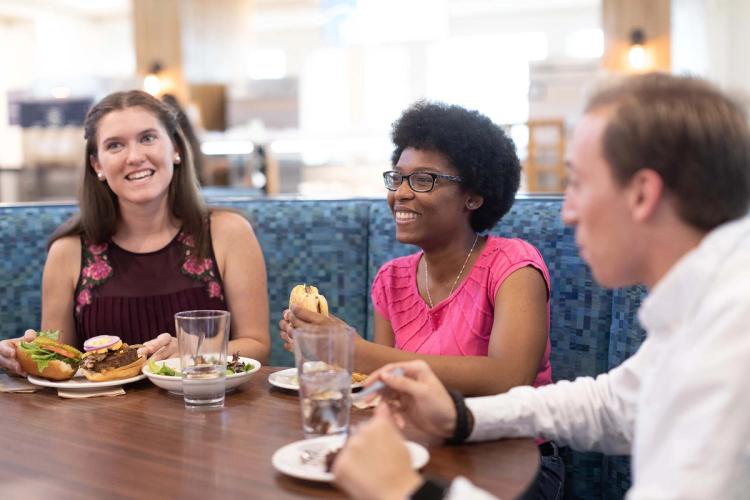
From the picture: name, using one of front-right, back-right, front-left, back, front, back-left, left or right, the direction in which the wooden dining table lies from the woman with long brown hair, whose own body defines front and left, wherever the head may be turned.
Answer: front

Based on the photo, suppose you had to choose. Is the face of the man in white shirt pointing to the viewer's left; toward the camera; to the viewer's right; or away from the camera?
to the viewer's left

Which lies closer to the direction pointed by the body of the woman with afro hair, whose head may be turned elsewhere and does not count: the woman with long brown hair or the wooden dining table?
the wooden dining table

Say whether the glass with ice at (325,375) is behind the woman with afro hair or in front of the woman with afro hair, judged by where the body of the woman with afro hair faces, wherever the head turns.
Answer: in front

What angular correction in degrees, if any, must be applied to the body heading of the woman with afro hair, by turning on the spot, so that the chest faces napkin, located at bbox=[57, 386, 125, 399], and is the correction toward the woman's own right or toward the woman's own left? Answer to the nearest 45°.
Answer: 0° — they already face it

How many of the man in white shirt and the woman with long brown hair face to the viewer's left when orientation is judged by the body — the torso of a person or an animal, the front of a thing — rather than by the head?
1

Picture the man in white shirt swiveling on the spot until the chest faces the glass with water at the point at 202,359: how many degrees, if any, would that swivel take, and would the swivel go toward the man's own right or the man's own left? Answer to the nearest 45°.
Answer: approximately 45° to the man's own right

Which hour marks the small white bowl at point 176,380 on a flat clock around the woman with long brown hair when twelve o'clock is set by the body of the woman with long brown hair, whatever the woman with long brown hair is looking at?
The small white bowl is roughly at 12 o'clock from the woman with long brown hair.

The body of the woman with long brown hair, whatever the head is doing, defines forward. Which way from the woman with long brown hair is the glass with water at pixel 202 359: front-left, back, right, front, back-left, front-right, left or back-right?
front

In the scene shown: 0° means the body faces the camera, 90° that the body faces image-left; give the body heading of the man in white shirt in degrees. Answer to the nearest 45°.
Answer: approximately 90°

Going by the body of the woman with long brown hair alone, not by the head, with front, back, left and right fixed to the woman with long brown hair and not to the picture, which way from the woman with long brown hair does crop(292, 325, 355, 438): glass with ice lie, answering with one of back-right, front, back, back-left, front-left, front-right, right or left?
front

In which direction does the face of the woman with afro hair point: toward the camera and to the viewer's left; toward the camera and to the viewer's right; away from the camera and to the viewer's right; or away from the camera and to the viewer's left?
toward the camera and to the viewer's left

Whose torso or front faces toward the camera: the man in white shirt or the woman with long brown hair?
the woman with long brown hair

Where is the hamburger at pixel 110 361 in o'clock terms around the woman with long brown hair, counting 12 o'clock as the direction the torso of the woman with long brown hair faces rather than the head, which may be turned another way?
The hamburger is roughly at 12 o'clock from the woman with long brown hair.

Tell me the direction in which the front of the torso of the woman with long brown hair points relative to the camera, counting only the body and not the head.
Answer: toward the camera
